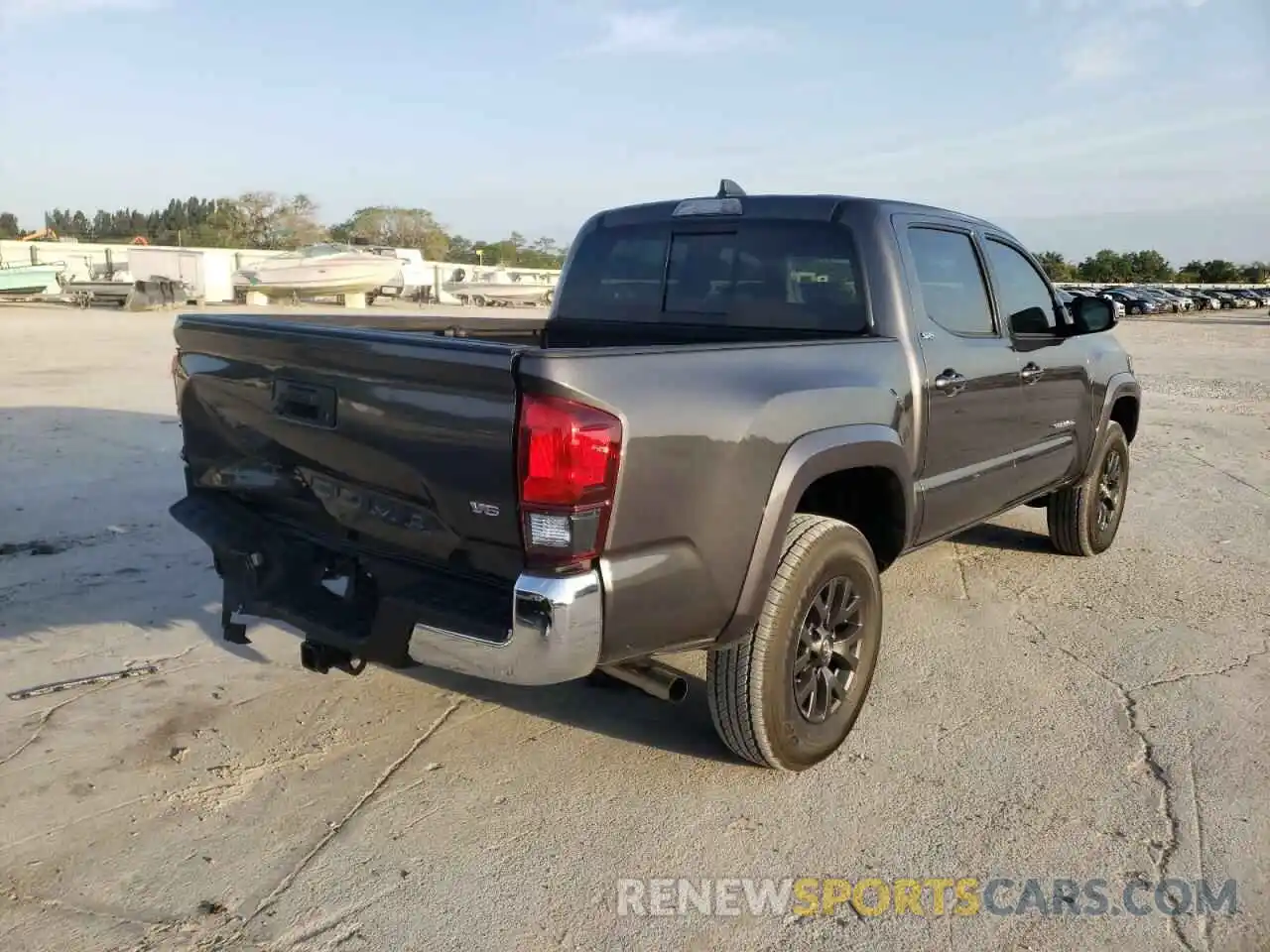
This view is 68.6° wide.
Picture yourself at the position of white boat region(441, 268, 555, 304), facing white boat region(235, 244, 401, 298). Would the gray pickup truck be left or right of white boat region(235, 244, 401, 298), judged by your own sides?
left

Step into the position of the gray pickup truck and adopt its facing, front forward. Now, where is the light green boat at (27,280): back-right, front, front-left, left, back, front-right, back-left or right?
left

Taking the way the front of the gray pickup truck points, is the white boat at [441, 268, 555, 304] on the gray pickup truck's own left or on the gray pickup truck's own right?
on the gray pickup truck's own left

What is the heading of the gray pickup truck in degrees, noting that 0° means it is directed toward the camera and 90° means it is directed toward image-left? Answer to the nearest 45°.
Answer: approximately 225°
